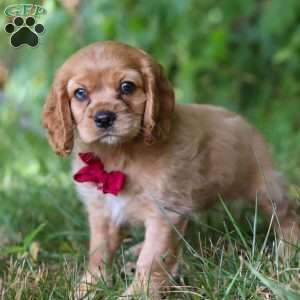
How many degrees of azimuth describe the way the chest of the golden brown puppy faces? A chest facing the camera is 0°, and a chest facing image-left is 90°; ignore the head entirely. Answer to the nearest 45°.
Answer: approximately 45°
